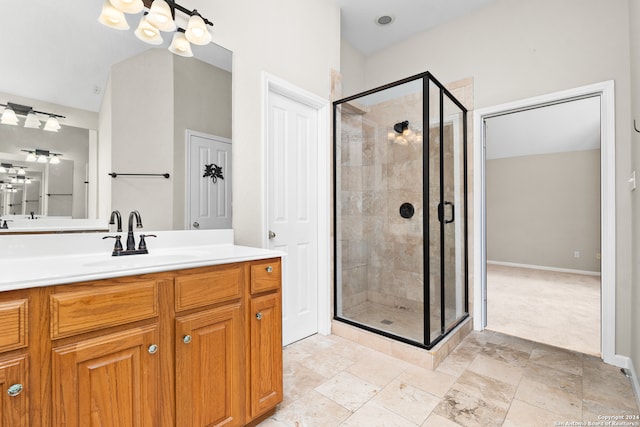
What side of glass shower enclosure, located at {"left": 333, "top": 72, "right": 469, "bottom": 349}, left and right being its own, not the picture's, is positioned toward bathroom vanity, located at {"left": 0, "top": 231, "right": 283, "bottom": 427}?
right

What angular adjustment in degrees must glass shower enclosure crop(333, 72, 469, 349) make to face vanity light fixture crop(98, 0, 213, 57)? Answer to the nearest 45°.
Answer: approximately 90° to its right

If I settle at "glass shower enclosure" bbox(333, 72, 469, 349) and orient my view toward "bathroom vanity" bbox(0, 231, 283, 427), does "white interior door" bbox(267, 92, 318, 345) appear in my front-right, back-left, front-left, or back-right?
front-right

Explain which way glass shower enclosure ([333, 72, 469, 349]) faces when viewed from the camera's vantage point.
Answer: facing the viewer and to the right of the viewer

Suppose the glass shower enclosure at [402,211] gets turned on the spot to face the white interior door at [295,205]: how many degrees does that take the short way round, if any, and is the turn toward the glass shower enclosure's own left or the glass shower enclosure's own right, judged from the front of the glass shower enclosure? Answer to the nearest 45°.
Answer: approximately 90° to the glass shower enclosure's own right

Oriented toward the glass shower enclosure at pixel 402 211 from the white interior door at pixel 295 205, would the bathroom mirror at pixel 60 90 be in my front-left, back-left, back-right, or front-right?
back-right
